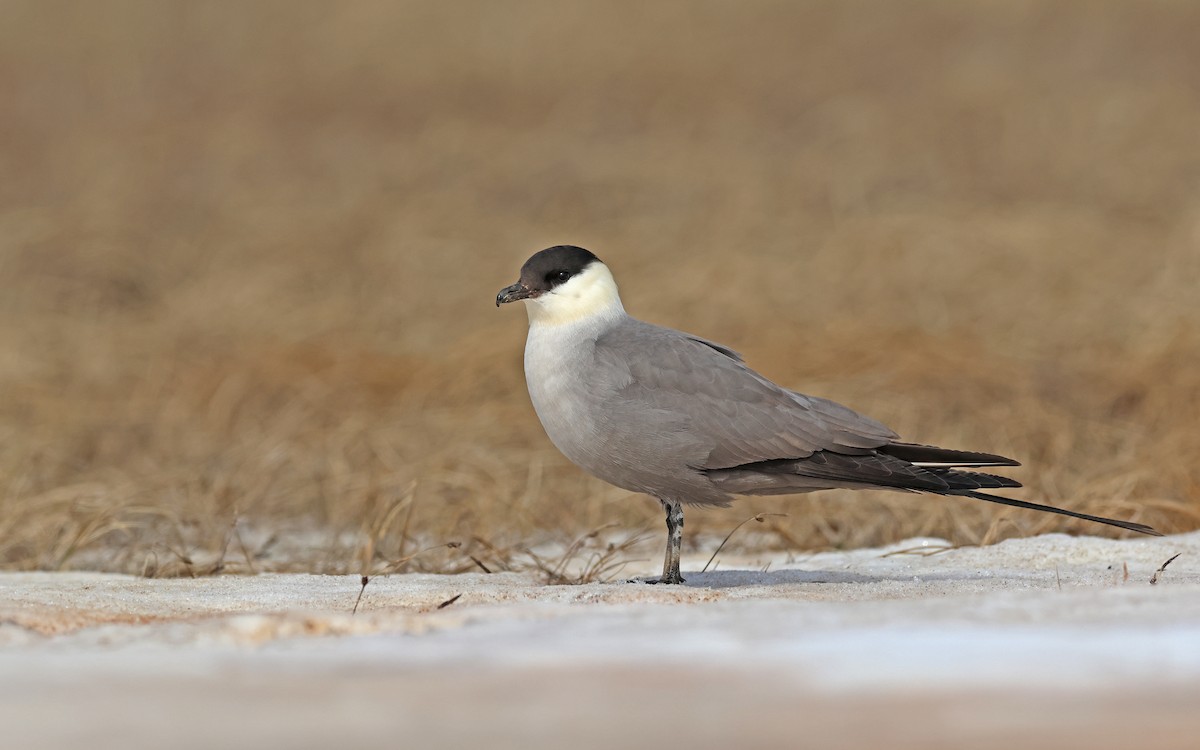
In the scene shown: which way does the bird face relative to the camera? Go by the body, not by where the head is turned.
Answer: to the viewer's left
